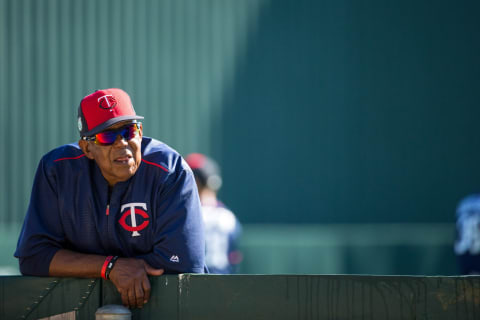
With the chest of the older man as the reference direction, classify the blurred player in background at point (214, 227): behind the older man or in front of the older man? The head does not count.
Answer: behind

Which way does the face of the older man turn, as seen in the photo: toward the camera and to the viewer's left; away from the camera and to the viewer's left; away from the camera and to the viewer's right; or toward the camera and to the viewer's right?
toward the camera and to the viewer's right

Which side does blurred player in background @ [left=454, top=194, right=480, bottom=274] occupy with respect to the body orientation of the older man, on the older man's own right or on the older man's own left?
on the older man's own left

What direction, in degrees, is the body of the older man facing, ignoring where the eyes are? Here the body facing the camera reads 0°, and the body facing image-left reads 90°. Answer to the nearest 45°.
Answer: approximately 0°

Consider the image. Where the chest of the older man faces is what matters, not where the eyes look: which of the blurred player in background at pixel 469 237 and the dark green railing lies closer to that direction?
the dark green railing
